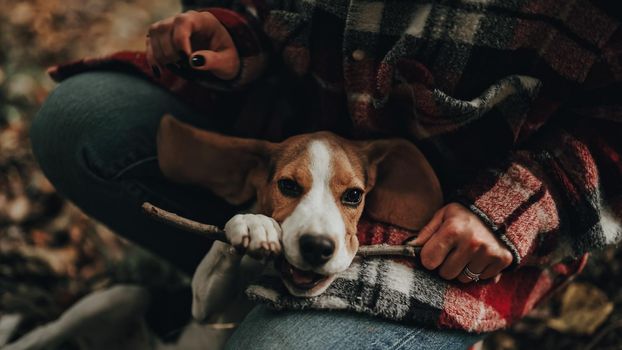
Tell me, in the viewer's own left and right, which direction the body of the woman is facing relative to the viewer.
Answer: facing the viewer and to the left of the viewer
